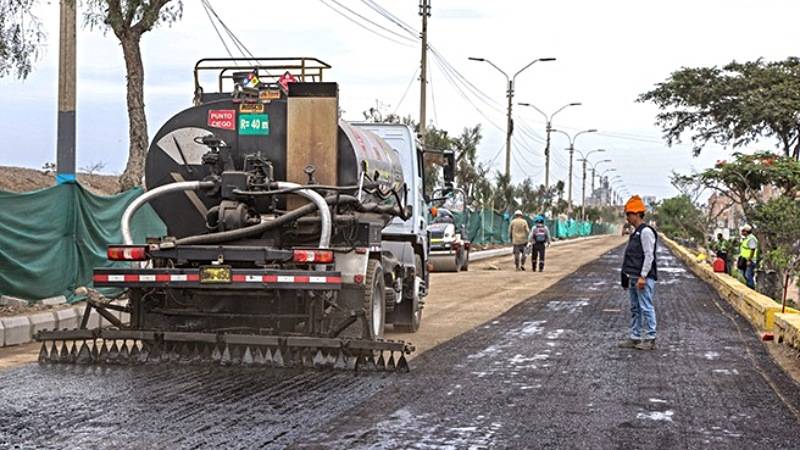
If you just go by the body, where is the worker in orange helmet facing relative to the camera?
to the viewer's left

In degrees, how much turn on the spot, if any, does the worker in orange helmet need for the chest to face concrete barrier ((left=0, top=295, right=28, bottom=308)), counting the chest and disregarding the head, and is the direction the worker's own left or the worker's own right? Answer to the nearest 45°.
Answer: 0° — they already face it

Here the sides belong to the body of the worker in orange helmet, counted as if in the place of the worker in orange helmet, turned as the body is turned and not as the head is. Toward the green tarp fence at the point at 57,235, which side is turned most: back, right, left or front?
front

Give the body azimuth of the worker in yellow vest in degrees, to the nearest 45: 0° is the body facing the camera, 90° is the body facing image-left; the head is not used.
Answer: approximately 90°
